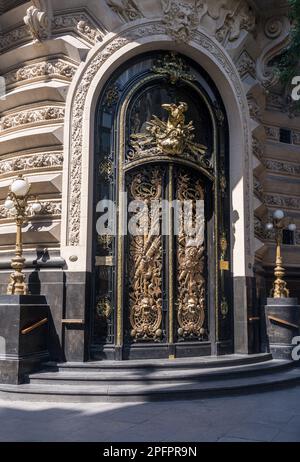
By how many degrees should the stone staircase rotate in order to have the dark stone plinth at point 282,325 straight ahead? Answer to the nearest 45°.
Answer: approximately 135° to its left

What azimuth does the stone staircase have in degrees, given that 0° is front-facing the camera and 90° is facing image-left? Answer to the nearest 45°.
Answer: approximately 0°

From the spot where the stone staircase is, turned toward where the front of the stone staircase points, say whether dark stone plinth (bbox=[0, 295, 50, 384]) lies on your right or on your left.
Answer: on your right

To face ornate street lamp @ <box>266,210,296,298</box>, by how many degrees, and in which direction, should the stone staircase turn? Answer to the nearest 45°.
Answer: approximately 135° to its left
